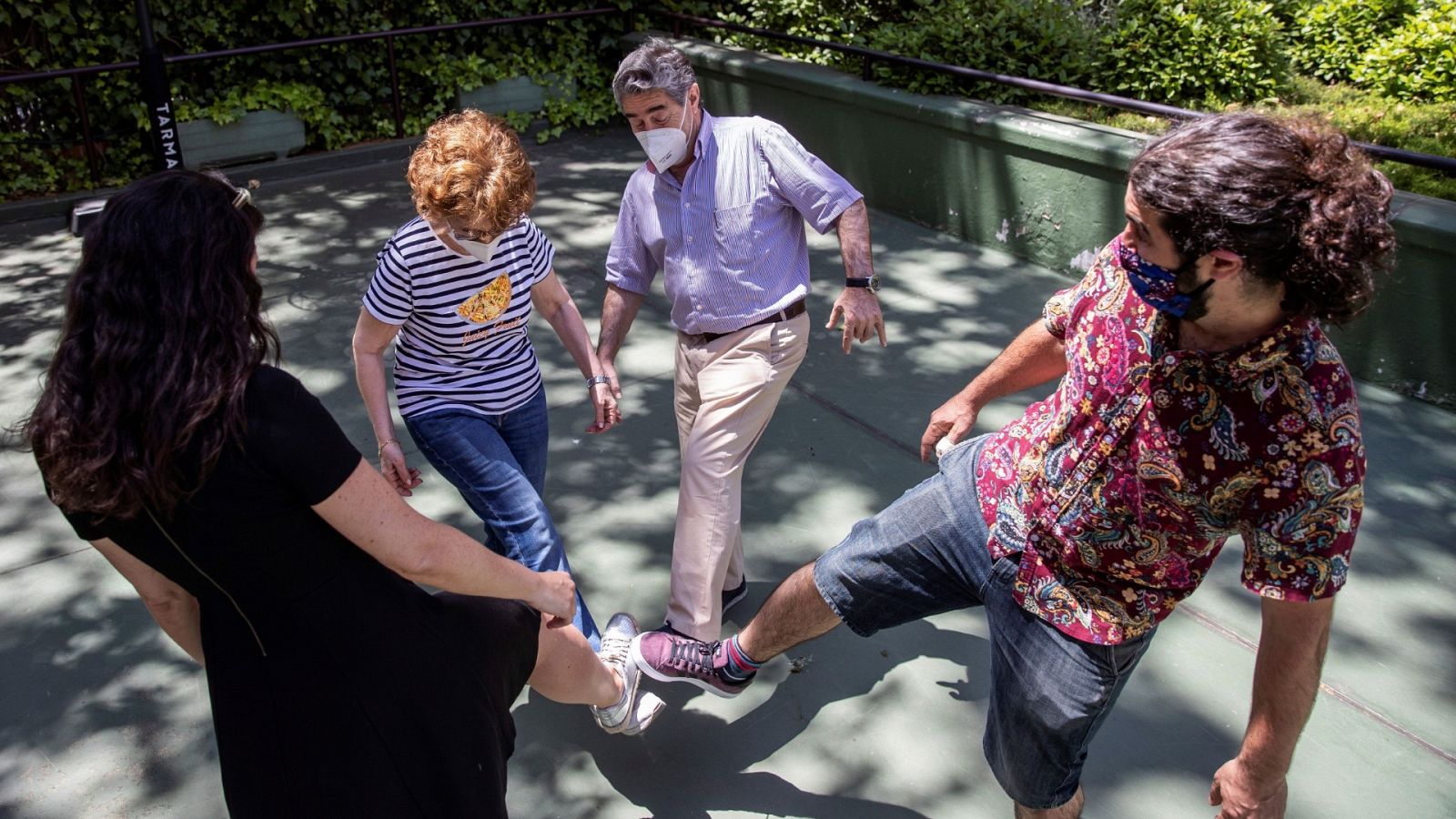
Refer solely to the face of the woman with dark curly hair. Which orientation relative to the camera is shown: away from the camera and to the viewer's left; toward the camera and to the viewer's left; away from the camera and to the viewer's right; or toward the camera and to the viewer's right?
away from the camera and to the viewer's right

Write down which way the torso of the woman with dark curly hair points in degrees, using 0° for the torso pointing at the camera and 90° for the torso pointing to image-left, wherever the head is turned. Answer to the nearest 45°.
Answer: approximately 225°

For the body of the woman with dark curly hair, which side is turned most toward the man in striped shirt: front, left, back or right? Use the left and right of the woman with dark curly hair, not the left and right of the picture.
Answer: front

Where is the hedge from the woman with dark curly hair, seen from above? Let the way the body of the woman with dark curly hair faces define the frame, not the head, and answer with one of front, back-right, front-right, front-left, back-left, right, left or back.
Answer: front-left

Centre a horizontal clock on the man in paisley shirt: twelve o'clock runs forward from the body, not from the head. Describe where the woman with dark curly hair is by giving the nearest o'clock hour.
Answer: The woman with dark curly hair is roughly at 1 o'clock from the man in paisley shirt.

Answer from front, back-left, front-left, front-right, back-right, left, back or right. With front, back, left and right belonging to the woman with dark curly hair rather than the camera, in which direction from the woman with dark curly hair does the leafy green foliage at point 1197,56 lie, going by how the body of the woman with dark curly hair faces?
front

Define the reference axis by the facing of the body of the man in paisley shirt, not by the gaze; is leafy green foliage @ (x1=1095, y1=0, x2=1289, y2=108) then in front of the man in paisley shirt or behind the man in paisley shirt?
behind

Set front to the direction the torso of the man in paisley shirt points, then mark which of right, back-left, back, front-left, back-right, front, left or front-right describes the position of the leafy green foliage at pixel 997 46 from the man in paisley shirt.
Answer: back-right

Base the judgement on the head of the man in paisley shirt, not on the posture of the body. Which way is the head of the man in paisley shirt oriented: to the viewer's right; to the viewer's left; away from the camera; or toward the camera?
to the viewer's left
